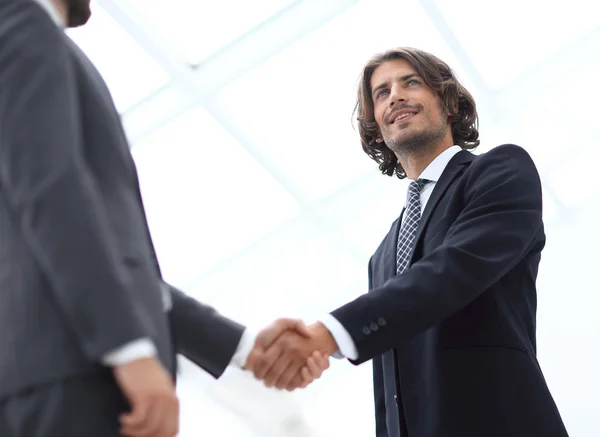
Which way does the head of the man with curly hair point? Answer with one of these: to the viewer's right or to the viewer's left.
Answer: to the viewer's left

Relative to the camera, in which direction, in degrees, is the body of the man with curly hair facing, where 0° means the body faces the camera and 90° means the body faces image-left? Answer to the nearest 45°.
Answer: approximately 45°

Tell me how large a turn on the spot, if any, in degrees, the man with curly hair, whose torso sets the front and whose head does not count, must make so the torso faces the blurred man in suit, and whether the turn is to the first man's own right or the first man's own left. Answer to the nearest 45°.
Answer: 0° — they already face them
